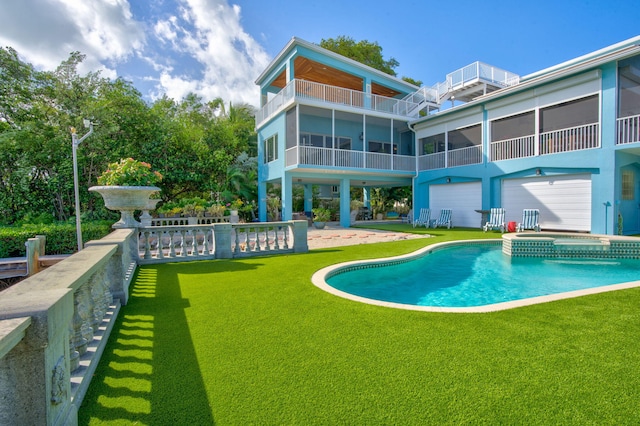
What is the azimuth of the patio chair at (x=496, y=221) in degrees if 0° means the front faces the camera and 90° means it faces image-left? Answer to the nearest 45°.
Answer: approximately 45°

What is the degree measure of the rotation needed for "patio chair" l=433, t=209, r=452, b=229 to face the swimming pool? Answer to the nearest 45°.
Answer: approximately 45° to its left

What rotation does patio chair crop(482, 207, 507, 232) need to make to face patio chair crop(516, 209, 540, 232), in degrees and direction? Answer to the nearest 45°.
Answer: approximately 135° to its left

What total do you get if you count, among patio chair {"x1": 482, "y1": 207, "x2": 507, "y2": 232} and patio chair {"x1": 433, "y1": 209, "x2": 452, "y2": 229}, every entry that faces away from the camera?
0

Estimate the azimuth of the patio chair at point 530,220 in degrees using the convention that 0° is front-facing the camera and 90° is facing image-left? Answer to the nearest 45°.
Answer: approximately 45°

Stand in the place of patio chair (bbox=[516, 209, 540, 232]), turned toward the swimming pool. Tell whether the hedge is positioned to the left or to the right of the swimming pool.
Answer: right
